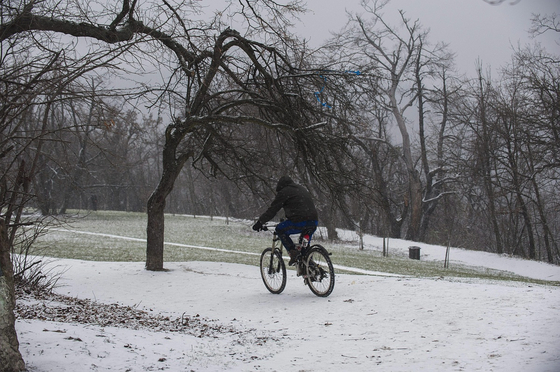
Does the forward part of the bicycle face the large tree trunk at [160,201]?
yes

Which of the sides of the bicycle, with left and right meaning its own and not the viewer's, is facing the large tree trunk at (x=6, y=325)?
left

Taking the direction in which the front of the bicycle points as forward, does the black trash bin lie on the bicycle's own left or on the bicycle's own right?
on the bicycle's own right

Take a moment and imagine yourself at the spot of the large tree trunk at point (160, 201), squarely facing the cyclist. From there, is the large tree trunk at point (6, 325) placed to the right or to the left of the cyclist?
right

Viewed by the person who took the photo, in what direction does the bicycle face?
facing away from the viewer and to the left of the viewer
